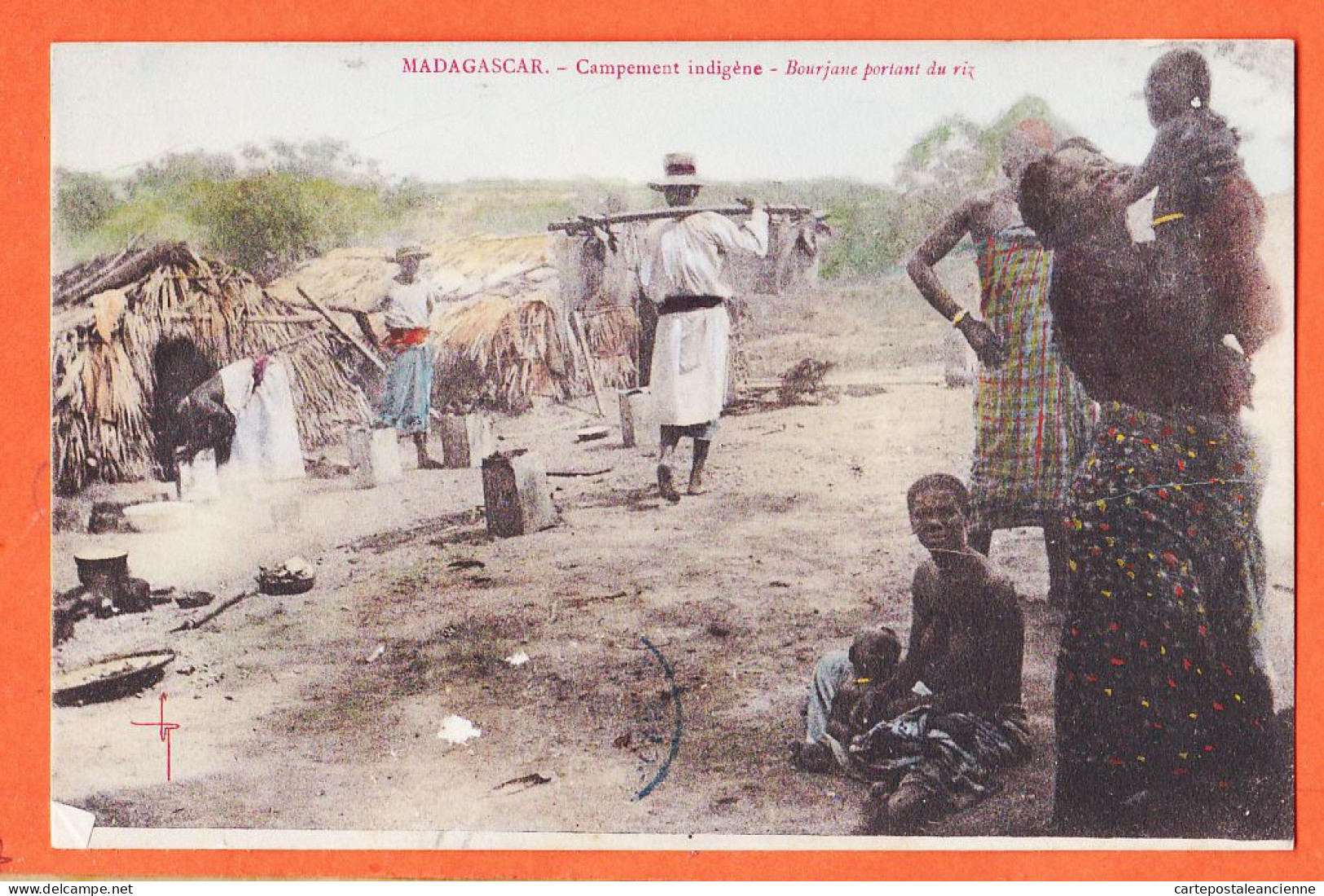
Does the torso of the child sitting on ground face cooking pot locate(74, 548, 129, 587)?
no

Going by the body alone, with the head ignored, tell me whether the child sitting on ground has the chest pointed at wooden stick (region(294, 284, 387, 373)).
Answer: no

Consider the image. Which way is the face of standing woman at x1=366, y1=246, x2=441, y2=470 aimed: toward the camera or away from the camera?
toward the camera
